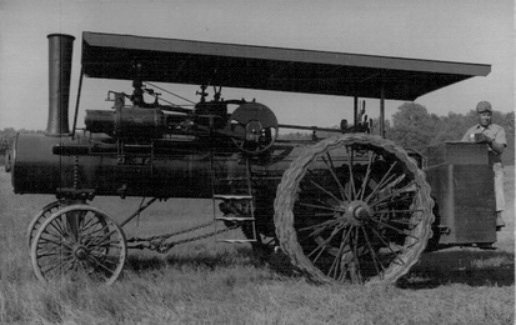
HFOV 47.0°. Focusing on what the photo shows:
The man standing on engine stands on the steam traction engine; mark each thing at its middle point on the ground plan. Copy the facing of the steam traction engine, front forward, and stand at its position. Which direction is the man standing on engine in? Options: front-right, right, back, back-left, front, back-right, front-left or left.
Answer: back

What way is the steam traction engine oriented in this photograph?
to the viewer's left
